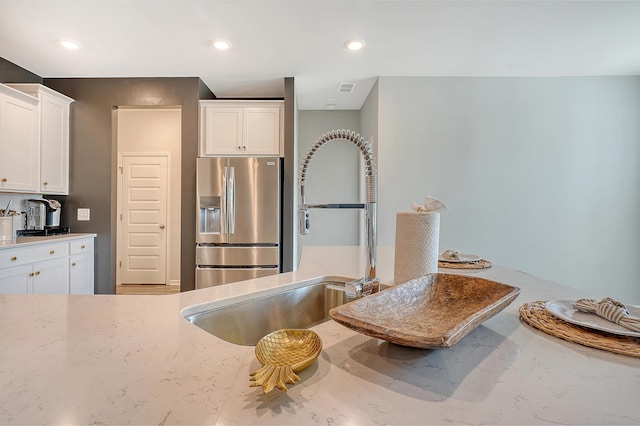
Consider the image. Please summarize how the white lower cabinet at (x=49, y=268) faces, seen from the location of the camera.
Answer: facing the viewer and to the right of the viewer

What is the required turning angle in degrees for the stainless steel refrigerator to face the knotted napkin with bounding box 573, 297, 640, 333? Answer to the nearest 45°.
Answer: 0° — it already faces it

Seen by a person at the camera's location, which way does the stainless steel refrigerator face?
facing the viewer

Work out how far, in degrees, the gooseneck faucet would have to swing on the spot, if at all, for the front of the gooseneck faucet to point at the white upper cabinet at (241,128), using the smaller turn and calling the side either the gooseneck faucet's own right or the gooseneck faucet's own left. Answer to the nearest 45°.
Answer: approximately 45° to the gooseneck faucet's own right

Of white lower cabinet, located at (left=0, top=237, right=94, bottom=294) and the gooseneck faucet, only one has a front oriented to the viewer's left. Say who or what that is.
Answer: the gooseneck faucet

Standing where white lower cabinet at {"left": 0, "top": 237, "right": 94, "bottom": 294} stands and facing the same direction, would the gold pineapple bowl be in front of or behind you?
in front

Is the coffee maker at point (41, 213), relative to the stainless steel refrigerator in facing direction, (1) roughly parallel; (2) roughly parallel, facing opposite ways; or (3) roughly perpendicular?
roughly perpendicular

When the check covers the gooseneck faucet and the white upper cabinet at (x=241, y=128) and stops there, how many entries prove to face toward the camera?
1

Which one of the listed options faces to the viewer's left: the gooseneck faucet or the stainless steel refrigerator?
the gooseneck faucet

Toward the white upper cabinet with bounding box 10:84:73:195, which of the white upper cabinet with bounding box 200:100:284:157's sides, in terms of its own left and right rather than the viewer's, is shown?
right

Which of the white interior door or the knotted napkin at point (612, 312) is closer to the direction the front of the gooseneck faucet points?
the white interior door

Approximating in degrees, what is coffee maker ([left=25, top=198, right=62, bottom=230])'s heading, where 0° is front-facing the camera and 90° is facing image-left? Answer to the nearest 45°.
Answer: approximately 315°

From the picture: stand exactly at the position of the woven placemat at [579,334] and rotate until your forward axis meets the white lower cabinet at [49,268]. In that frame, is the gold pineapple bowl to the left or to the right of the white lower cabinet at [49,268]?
left

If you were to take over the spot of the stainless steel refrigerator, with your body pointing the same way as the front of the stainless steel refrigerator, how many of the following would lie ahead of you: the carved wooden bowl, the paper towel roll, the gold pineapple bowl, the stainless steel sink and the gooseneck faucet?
5

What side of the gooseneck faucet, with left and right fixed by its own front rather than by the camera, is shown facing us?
left

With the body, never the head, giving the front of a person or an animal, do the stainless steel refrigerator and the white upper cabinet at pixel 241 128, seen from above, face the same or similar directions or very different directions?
same or similar directions

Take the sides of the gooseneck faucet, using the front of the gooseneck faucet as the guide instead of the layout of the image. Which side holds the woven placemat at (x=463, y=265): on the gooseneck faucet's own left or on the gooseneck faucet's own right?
on the gooseneck faucet's own right

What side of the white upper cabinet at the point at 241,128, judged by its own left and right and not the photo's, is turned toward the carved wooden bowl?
front

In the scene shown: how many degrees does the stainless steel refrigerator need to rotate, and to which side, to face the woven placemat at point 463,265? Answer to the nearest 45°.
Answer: approximately 45° to its left
